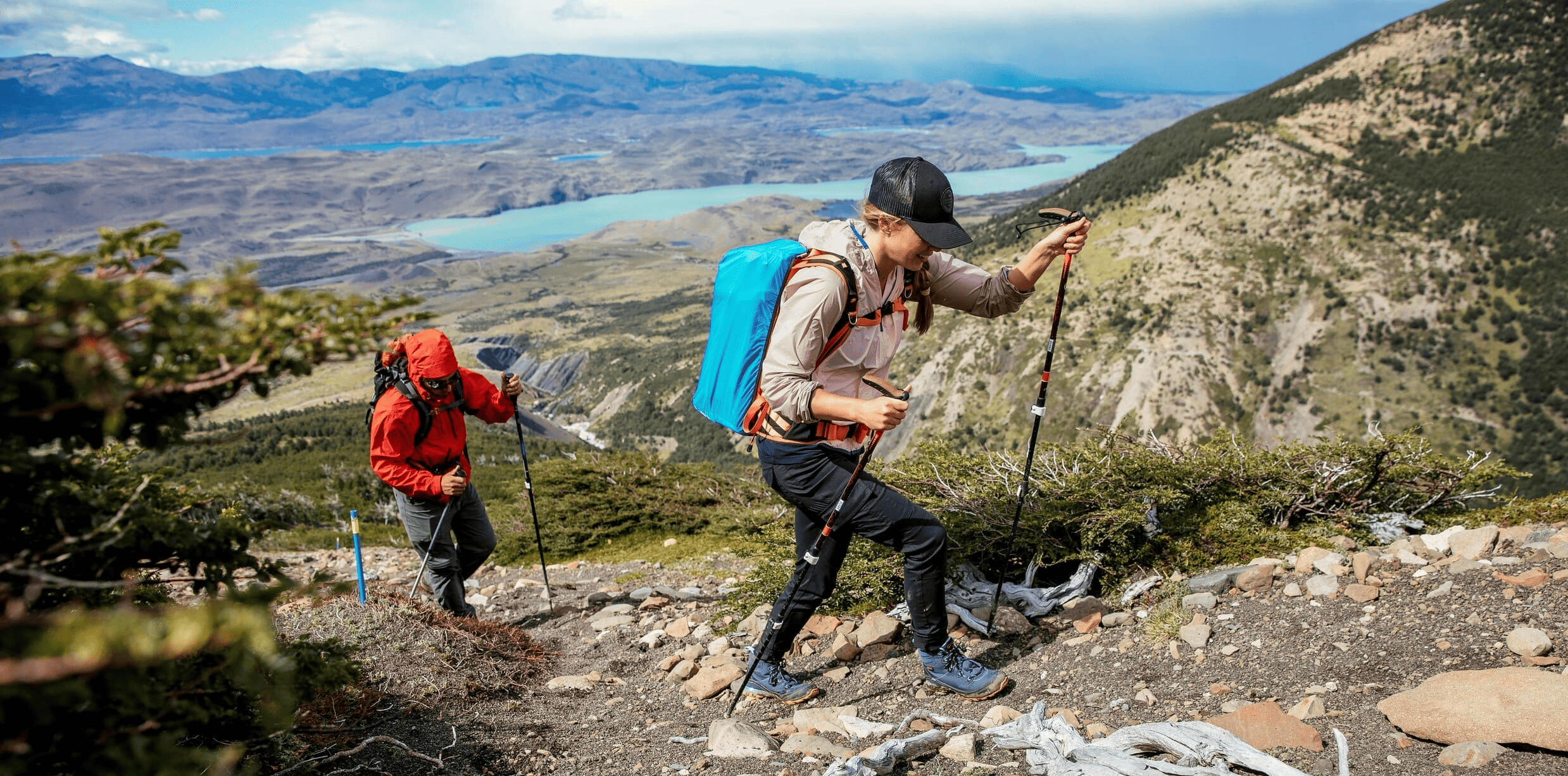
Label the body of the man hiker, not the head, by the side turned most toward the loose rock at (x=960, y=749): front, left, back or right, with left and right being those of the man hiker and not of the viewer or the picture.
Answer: front

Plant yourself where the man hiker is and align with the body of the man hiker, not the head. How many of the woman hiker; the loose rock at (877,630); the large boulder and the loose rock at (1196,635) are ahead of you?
4

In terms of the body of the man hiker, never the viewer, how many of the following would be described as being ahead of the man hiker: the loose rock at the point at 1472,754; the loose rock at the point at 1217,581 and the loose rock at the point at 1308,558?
3

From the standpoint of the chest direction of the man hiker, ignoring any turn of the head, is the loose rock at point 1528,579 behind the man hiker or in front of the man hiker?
in front

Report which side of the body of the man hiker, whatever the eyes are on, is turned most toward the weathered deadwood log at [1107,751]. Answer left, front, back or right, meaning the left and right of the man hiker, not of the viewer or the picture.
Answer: front

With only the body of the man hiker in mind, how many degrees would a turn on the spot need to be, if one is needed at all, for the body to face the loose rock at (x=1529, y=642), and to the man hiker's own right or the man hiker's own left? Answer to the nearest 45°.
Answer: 0° — they already face it

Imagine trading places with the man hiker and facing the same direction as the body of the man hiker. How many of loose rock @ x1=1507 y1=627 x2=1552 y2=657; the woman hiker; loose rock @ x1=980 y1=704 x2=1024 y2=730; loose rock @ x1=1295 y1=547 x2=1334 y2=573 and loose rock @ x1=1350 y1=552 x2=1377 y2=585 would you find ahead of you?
5

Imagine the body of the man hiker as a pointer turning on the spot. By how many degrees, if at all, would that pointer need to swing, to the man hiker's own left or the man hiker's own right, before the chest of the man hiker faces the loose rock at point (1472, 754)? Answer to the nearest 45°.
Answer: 0° — they already face it

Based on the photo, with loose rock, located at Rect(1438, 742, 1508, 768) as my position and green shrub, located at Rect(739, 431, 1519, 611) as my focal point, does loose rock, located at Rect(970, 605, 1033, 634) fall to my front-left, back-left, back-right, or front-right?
front-left

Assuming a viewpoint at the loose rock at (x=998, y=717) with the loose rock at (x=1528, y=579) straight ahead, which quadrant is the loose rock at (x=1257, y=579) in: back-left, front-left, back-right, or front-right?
front-left

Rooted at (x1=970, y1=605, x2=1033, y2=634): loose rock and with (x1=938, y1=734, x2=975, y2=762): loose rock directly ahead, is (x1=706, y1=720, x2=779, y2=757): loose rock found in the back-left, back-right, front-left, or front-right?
front-right

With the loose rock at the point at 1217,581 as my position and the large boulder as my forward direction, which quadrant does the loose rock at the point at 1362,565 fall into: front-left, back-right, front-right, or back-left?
front-left

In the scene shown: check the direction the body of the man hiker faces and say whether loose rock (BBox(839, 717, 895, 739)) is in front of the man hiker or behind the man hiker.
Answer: in front

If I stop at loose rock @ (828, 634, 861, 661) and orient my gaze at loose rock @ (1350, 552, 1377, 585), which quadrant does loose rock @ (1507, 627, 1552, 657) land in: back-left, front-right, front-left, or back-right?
front-right
